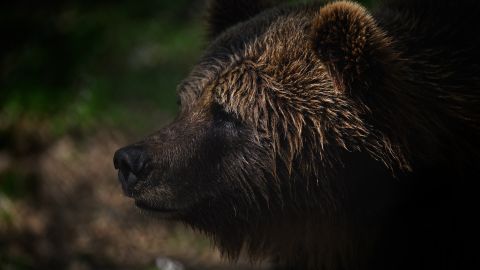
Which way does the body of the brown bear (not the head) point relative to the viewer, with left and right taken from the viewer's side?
facing to the left of the viewer
